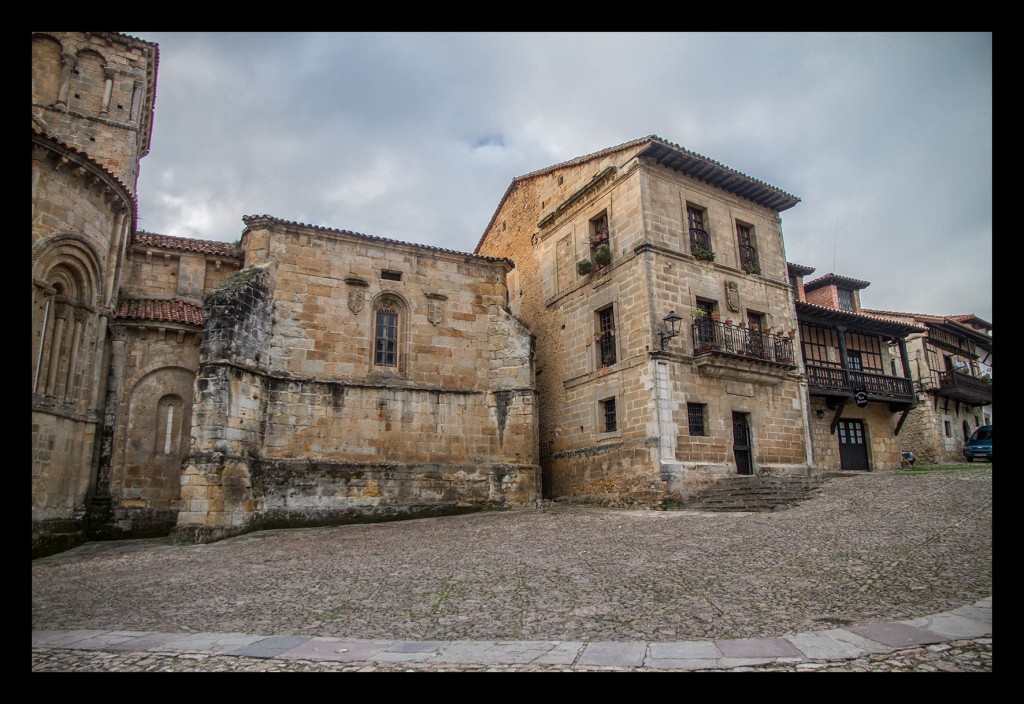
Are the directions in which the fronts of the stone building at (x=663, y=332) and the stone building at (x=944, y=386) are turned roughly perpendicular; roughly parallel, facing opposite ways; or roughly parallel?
roughly parallel

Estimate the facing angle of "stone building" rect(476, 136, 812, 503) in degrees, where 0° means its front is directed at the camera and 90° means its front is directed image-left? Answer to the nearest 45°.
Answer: approximately 315°

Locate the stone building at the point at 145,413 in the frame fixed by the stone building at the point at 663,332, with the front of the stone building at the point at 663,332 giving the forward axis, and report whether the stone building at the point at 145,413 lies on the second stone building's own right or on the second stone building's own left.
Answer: on the second stone building's own right

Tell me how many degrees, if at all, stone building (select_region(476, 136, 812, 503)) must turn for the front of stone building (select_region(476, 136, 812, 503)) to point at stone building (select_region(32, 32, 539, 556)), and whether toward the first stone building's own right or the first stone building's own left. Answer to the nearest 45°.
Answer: approximately 90° to the first stone building's own right

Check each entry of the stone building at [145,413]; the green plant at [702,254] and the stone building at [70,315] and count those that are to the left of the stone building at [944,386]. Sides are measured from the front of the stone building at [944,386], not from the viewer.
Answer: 0

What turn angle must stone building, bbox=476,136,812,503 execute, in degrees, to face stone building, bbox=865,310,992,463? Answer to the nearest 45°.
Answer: approximately 90° to its left

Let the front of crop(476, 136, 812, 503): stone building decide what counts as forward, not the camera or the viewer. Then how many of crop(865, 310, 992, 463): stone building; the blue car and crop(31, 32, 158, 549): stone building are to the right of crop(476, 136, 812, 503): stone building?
1

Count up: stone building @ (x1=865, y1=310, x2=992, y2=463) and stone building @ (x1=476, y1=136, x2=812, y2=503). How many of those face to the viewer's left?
0

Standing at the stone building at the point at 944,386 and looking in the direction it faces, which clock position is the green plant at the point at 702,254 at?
The green plant is roughly at 2 o'clock from the stone building.
